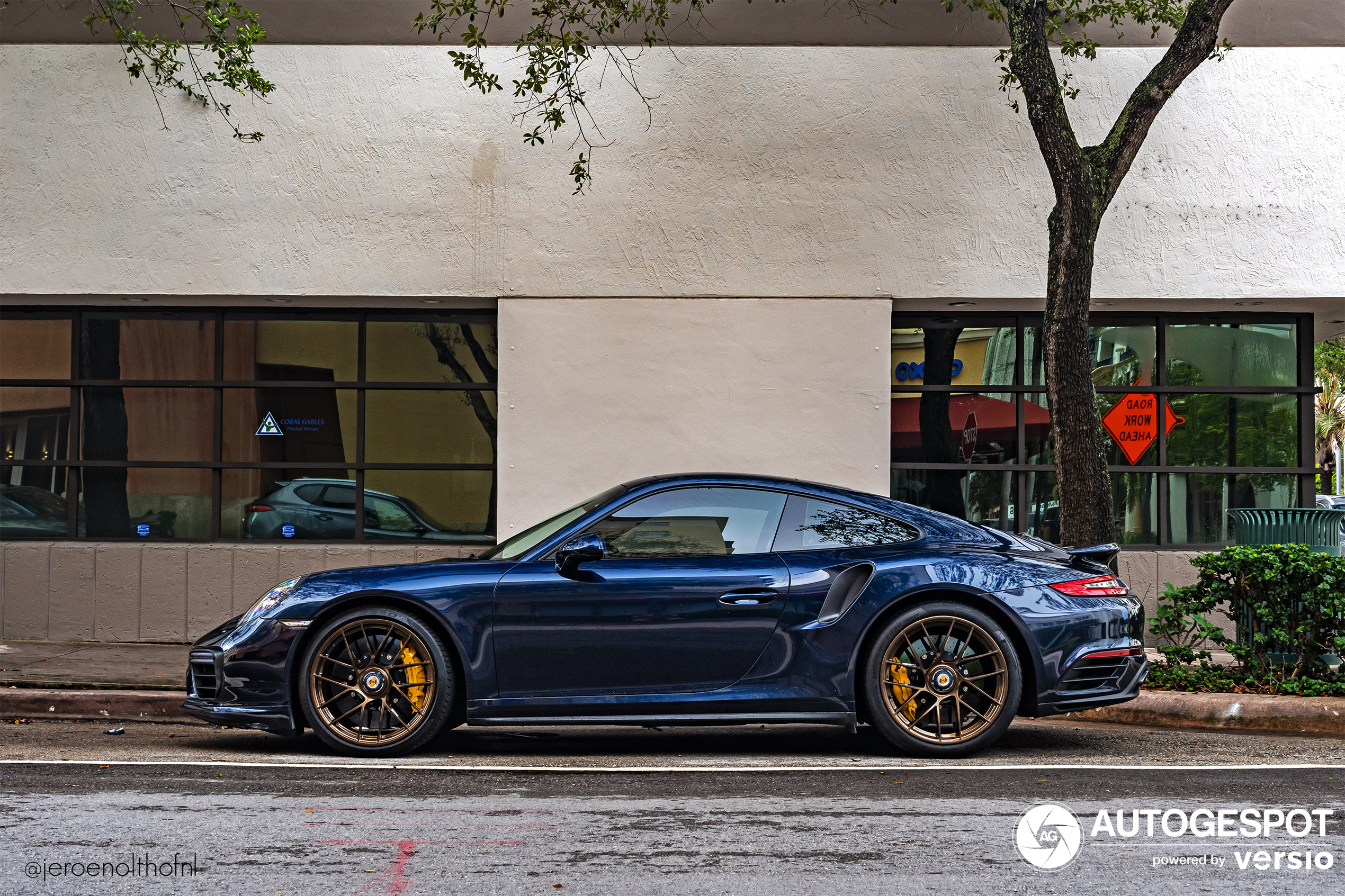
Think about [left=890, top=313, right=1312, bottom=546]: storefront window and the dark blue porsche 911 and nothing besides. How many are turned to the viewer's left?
1

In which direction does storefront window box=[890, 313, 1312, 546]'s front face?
toward the camera

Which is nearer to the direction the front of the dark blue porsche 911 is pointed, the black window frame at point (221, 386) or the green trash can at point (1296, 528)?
the black window frame

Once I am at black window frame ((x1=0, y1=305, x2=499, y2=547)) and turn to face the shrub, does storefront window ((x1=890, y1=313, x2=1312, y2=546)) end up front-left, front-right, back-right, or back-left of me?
front-left

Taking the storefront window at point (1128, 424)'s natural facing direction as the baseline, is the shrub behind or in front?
in front

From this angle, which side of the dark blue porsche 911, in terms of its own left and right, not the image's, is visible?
left

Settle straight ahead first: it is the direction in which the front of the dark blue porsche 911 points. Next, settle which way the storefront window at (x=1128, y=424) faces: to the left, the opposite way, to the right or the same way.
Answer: to the left

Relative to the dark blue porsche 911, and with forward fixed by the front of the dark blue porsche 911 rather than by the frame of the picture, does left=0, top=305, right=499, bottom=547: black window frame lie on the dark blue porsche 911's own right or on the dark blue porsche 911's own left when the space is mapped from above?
on the dark blue porsche 911's own right

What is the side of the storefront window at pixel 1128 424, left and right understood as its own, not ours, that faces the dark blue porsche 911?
front

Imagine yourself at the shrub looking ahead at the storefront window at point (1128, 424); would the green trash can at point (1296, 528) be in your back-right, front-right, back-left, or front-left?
front-right

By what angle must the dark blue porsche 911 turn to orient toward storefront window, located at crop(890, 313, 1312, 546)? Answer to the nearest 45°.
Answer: approximately 135° to its right

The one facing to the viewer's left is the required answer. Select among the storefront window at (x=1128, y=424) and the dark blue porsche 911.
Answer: the dark blue porsche 911
